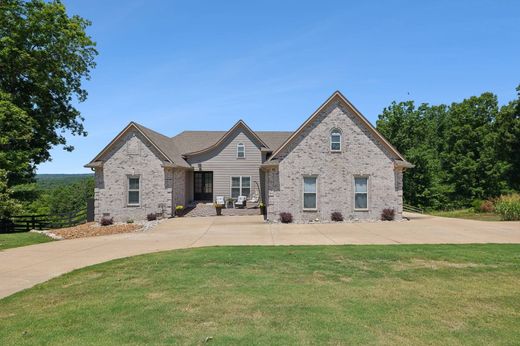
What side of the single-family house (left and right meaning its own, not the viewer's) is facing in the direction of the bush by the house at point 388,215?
left

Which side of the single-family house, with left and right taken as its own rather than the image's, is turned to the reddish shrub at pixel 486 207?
left

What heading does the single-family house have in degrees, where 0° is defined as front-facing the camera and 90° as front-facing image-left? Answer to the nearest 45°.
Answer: approximately 0°

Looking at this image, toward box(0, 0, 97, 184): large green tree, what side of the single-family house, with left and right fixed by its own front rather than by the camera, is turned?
right

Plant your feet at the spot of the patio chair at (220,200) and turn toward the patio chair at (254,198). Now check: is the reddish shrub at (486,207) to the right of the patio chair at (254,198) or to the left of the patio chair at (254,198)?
right

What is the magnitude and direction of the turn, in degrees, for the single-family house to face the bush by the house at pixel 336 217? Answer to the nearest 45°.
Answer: approximately 90° to its left
